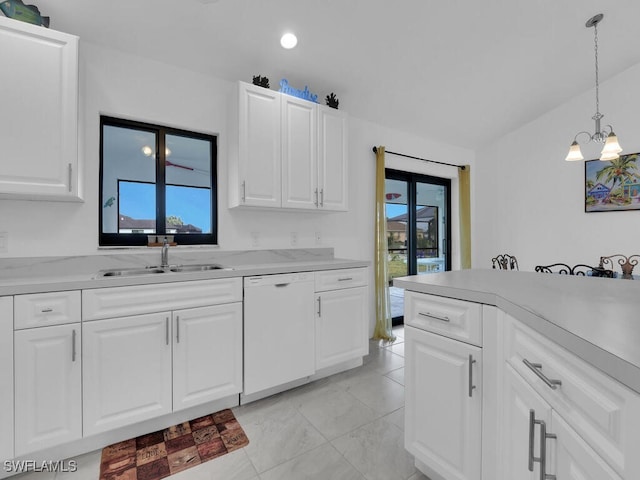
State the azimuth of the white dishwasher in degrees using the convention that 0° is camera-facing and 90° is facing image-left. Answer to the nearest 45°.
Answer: approximately 315°

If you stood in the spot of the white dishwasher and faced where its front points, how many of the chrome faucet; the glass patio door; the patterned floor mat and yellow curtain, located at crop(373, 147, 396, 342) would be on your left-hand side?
2

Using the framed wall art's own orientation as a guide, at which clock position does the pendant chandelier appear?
The pendant chandelier is roughly at 12 o'clock from the framed wall art.

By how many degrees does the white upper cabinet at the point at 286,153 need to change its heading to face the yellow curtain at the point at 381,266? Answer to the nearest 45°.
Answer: approximately 90° to its left

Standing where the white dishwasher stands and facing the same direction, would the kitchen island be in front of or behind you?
in front

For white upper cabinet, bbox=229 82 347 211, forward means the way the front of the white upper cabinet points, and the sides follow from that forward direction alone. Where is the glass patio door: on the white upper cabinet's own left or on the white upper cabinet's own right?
on the white upper cabinet's own left

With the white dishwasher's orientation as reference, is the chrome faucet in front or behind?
behind

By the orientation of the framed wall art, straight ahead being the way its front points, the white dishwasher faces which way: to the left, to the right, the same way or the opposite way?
to the left

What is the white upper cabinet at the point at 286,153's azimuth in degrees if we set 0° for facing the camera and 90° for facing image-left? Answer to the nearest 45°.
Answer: approximately 315°

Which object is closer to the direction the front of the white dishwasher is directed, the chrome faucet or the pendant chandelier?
the pendant chandelier
